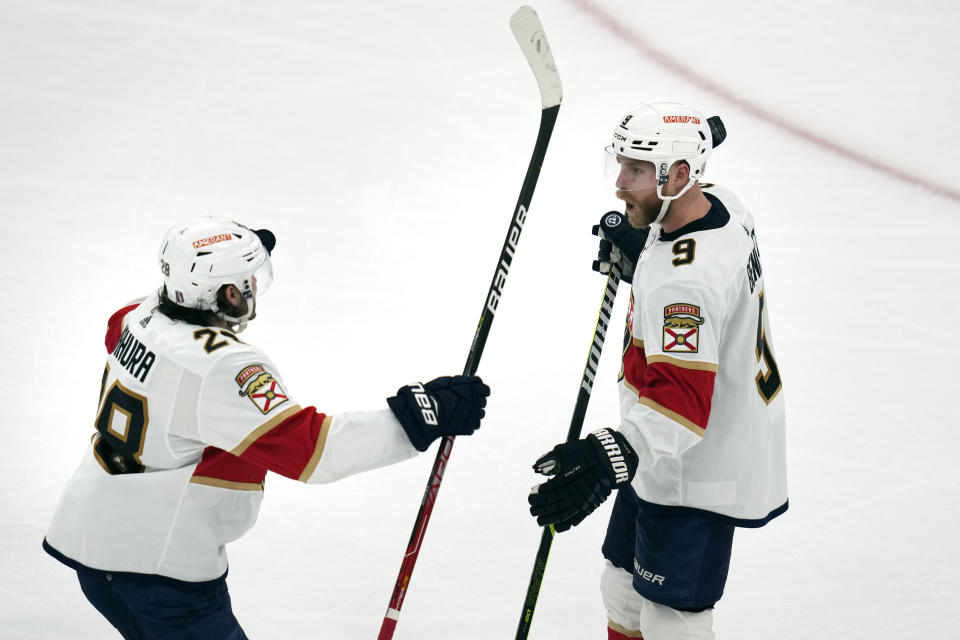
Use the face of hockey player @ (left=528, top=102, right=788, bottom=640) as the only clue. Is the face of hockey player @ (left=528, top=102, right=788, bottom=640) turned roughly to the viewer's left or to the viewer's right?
to the viewer's left

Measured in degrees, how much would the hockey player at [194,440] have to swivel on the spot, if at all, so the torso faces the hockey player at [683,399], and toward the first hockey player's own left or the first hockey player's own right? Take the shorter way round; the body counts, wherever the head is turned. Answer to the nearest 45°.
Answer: approximately 45° to the first hockey player's own right

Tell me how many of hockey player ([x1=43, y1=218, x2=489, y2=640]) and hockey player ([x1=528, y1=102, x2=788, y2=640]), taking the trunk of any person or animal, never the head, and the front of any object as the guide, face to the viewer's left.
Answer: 1

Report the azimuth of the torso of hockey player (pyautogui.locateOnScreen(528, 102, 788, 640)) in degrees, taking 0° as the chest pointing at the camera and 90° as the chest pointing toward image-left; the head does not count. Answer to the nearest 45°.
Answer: approximately 90°

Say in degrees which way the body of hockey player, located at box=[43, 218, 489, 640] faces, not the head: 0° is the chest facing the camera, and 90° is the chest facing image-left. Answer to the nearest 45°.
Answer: approximately 225°

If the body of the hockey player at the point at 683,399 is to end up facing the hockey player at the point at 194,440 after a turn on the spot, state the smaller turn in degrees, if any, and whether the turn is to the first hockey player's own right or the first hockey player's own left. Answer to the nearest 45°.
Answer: approximately 45° to the first hockey player's own left
